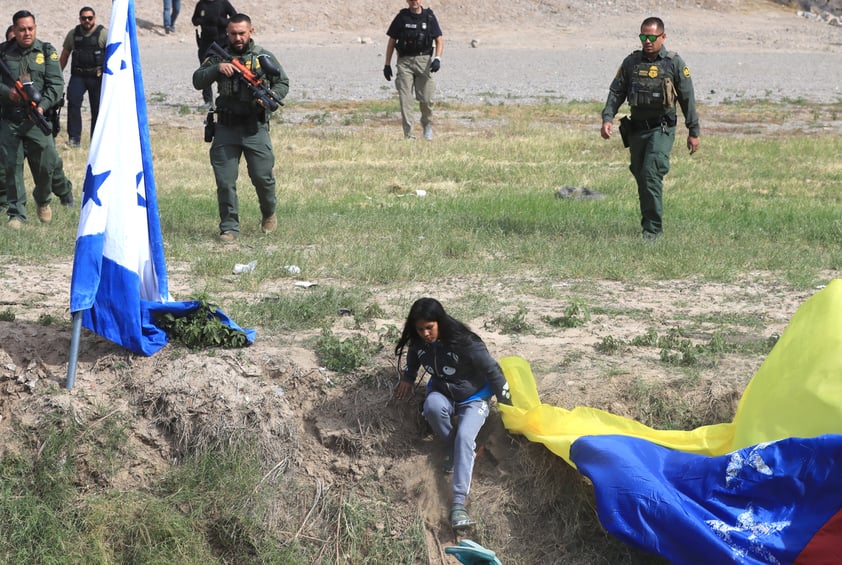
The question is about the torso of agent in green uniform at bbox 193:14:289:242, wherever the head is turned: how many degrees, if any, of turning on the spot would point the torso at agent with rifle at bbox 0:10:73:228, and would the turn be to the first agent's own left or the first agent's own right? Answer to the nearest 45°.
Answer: approximately 135° to the first agent's own right

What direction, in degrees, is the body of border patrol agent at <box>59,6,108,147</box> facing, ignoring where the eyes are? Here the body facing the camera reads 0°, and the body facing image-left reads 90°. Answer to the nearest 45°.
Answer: approximately 0°

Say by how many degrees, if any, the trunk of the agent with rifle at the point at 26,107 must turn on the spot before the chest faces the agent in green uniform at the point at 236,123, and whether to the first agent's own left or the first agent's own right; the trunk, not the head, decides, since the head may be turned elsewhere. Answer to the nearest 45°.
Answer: approximately 45° to the first agent's own left

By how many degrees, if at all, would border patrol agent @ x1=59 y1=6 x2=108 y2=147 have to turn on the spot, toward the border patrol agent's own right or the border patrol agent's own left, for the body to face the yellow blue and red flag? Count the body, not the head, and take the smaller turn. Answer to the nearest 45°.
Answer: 0° — they already face it
